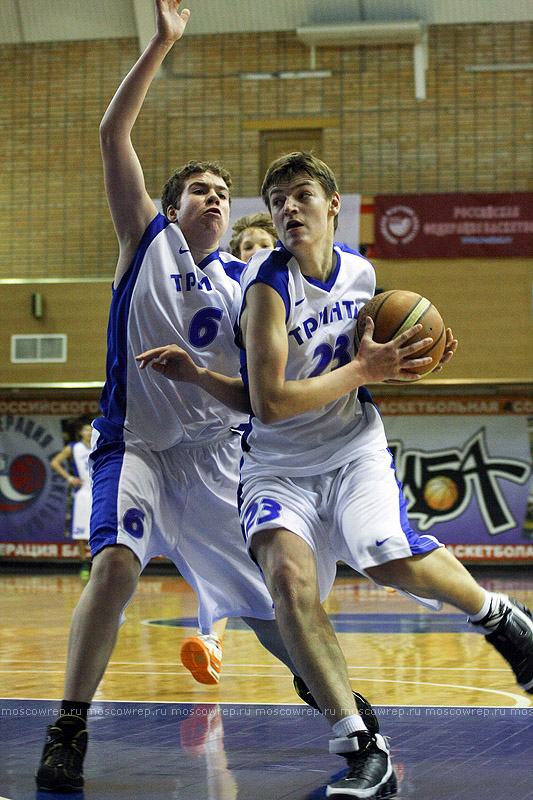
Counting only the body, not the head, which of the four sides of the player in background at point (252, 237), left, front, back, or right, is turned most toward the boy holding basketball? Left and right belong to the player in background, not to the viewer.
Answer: front

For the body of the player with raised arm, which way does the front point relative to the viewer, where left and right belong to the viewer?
facing the viewer and to the right of the viewer

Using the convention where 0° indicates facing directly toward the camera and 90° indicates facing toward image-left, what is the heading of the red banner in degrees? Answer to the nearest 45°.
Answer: approximately 0°

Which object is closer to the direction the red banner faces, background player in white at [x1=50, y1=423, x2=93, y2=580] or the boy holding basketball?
the boy holding basketball

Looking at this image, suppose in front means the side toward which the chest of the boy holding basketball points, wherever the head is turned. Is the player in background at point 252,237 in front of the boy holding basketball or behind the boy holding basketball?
behind

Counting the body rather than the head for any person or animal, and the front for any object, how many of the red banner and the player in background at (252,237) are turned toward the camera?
2

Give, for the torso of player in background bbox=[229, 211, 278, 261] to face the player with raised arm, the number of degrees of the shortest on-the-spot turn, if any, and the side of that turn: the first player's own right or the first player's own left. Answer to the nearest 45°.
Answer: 0° — they already face them

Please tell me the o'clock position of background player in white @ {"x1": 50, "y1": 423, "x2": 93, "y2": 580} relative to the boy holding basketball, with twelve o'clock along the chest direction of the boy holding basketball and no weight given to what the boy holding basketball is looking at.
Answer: The background player in white is roughly at 7 o'clock from the boy holding basketball.

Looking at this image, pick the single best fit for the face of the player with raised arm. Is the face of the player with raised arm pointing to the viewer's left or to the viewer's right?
to the viewer's right
